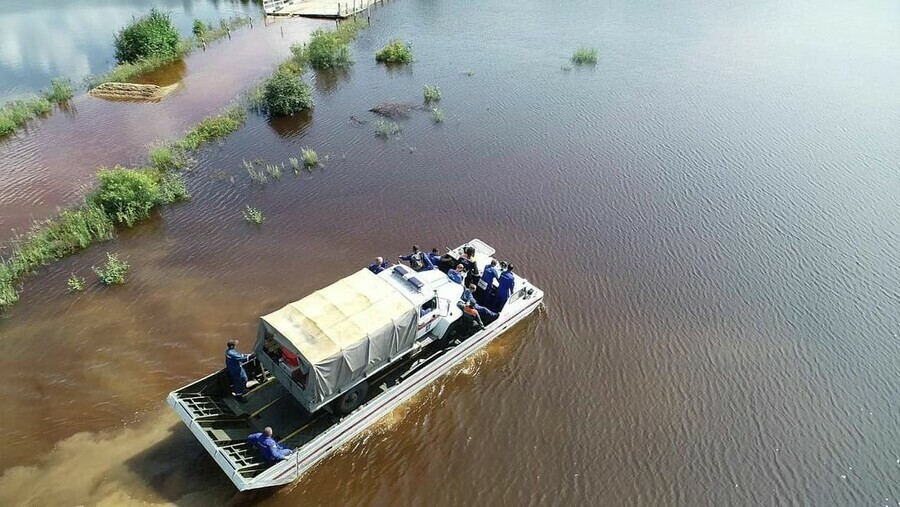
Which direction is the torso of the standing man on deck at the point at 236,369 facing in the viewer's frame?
to the viewer's right

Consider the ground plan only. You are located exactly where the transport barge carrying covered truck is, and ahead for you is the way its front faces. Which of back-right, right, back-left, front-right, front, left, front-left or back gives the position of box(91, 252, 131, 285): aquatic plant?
left

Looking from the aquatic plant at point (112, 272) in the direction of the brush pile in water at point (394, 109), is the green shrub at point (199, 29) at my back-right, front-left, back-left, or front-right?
front-left

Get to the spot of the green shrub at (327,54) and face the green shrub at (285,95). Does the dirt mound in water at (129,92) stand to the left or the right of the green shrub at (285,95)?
right

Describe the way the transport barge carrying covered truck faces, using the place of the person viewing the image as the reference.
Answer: facing away from the viewer and to the right of the viewer

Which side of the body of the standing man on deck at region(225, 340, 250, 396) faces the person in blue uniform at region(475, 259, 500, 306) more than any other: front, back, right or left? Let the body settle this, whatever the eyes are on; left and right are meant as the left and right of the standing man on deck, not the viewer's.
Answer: front

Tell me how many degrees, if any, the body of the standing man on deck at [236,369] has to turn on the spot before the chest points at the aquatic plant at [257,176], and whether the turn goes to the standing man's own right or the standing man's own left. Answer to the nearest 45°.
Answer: approximately 90° to the standing man's own left

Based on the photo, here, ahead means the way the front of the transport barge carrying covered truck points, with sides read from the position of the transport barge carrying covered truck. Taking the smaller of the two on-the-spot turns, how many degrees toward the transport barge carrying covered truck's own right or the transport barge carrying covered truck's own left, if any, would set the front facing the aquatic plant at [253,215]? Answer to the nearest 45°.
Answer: approximately 45° to the transport barge carrying covered truck's own left

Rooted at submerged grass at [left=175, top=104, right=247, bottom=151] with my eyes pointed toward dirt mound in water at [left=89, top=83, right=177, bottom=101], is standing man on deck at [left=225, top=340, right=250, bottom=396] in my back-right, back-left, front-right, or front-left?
back-left

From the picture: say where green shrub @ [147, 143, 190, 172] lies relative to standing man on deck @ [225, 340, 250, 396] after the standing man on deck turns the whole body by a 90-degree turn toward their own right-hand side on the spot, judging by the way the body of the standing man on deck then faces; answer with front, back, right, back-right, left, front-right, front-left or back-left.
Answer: back

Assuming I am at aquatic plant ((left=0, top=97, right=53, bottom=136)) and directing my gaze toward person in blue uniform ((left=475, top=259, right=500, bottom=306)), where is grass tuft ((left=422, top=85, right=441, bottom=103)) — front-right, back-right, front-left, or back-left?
front-left

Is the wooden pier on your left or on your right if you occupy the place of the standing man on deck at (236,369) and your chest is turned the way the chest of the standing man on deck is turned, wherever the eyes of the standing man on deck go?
on your left

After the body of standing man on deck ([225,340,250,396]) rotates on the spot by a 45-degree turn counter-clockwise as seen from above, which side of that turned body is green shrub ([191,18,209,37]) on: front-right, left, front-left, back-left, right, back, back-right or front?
front-left

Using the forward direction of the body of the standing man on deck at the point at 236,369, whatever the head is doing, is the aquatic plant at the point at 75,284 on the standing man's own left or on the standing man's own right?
on the standing man's own left

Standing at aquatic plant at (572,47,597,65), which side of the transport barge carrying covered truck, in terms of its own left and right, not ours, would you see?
front

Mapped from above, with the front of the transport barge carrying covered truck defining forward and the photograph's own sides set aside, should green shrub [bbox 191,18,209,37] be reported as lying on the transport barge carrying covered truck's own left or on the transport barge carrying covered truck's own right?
on the transport barge carrying covered truck's own left

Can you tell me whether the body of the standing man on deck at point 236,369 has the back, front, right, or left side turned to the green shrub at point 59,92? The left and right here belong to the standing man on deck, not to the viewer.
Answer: left

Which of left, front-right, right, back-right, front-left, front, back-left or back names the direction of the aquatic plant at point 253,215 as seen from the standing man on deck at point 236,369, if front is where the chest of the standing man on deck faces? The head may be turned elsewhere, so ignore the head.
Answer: left

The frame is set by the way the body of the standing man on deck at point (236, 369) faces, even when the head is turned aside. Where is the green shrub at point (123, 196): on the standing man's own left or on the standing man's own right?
on the standing man's own left

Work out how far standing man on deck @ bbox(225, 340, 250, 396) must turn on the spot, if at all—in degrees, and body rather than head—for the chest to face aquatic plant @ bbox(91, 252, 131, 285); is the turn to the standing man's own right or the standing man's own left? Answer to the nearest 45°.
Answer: approximately 90° to the standing man's own left

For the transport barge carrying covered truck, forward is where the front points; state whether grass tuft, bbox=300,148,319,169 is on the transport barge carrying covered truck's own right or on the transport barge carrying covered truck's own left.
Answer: on the transport barge carrying covered truck's own left
